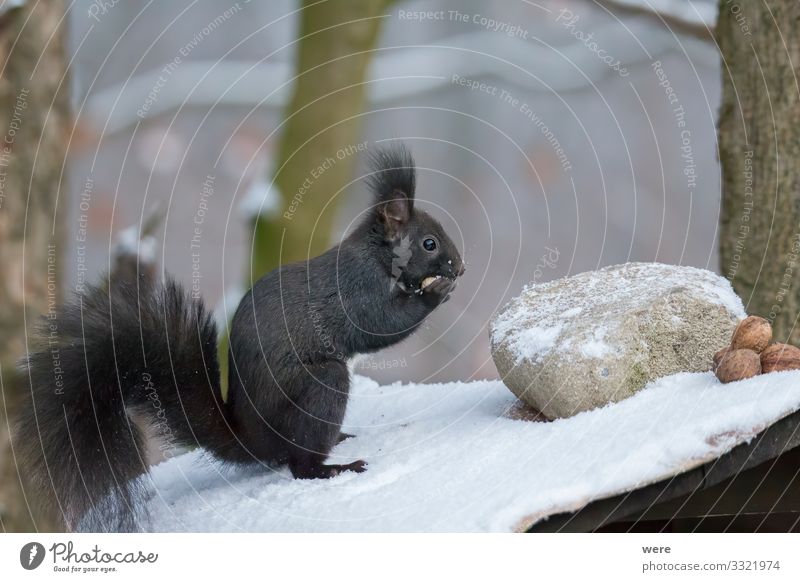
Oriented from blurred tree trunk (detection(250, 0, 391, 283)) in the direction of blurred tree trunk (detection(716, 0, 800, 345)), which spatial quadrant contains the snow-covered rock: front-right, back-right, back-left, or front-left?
front-right

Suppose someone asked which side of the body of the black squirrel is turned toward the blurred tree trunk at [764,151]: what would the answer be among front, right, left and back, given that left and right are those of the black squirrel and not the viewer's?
front

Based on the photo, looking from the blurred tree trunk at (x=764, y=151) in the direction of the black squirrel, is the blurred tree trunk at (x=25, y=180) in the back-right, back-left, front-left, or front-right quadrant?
front-right

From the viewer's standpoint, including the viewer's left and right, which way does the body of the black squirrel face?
facing to the right of the viewer

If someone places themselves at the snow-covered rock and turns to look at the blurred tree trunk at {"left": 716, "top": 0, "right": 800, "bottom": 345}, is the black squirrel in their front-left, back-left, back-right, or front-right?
back-left

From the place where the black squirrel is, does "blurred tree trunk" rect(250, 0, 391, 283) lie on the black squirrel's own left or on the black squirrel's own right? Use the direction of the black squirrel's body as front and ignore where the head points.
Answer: on the black squirrel's own left
